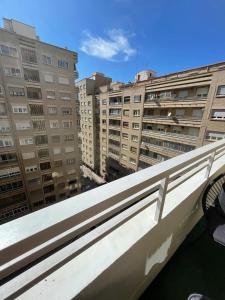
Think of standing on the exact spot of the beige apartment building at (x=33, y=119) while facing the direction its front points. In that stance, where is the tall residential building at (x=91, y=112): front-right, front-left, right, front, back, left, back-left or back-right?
left

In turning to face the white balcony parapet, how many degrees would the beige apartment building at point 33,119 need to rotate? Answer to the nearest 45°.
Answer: approximately 45° to its right

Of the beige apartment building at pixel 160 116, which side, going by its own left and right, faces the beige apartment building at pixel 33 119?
front

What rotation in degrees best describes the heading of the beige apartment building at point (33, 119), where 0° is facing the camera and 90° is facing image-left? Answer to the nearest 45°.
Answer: approximately 315°

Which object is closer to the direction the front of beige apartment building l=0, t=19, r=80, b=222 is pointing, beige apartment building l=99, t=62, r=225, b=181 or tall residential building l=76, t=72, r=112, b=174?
the beige apartment building

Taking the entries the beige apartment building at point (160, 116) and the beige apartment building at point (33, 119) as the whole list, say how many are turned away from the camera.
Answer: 0

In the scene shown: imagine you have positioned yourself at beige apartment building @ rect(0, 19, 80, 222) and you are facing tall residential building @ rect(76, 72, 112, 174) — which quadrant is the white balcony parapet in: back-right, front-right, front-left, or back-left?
back-right

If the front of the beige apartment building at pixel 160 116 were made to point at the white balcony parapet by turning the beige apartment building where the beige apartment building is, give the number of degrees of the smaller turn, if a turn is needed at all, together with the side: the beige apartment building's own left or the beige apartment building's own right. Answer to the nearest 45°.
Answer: approximately 45° to the beige apartment building's own left

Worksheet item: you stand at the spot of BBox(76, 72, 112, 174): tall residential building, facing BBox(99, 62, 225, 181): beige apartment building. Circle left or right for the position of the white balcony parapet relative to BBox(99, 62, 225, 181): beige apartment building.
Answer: right

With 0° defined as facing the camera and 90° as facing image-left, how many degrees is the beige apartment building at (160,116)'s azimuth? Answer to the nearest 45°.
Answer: approximately 45°

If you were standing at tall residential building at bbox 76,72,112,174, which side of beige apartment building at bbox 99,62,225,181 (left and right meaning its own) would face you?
right
